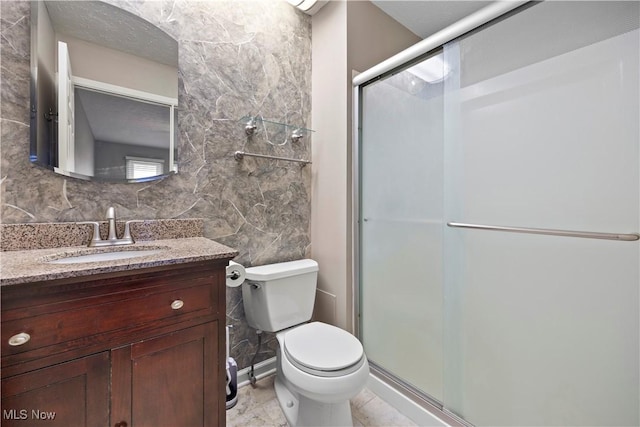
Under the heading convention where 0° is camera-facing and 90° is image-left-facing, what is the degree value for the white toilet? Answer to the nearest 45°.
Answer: approximately 315°

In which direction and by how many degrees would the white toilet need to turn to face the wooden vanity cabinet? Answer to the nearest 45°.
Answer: approximately 90° to its right

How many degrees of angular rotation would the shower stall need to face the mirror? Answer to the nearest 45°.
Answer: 0° — it already faces it

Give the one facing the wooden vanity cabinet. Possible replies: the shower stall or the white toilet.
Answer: the shower stall

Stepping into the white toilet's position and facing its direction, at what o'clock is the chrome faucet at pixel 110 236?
The chrome faucet is roughly at 4 o'clock from the white toilet.

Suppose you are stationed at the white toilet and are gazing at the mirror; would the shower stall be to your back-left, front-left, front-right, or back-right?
back-left

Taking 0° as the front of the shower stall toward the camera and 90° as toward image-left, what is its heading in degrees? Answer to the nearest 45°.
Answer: approximately 45°
